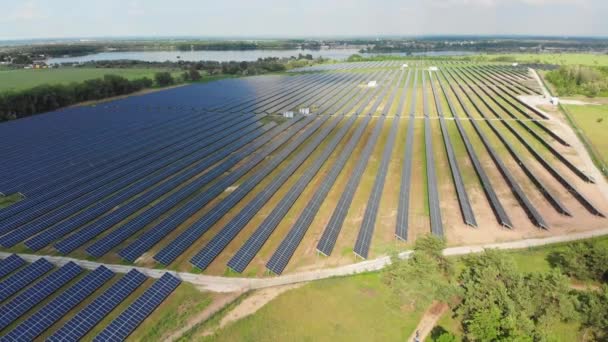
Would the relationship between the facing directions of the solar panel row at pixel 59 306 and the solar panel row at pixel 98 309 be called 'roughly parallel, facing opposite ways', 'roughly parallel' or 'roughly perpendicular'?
roughly parallel

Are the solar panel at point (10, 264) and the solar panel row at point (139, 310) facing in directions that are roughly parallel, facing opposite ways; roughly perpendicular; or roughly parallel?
roughly parallel

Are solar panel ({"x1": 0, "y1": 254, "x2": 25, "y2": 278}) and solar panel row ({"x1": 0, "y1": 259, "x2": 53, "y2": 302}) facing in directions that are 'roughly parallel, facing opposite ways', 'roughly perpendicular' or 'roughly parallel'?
roughly parallel

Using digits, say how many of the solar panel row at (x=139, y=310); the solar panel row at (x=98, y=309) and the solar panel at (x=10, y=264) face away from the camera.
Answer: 0

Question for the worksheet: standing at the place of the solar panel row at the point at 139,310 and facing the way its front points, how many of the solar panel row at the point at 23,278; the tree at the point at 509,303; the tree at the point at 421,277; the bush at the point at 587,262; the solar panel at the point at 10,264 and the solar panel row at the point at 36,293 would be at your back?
3
